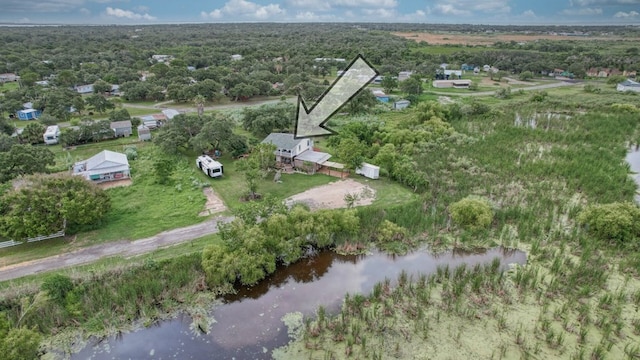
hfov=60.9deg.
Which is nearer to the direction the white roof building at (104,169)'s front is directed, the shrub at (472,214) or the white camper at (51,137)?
the shrub

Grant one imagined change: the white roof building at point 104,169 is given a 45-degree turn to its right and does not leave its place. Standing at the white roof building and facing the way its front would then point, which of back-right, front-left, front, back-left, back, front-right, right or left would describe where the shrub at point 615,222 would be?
left

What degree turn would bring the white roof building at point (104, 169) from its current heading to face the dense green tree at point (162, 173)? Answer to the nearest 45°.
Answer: approximately 45° to its left

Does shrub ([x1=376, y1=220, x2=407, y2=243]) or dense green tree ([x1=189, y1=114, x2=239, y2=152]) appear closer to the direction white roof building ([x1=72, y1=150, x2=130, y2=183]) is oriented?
the shrub

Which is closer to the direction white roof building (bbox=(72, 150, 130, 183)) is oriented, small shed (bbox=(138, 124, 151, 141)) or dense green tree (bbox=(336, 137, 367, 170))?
the dense green tree

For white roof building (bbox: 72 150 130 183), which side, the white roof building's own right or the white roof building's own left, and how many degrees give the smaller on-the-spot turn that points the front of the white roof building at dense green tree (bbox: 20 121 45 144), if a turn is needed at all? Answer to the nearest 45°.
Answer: approximately 180°

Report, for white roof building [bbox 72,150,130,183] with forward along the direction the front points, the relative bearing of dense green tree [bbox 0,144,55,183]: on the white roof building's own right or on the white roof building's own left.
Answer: on the white roof building's own right

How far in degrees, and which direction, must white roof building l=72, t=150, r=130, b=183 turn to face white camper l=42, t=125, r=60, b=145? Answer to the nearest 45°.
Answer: approximately 180°

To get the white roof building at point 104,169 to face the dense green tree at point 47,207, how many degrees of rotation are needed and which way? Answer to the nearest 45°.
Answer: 0° — it already faces it

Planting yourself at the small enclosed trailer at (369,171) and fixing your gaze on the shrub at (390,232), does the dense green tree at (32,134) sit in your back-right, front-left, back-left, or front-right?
back-right

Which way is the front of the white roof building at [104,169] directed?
toward the camera

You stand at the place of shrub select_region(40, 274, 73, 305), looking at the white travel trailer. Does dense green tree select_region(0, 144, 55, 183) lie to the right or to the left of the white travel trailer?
left

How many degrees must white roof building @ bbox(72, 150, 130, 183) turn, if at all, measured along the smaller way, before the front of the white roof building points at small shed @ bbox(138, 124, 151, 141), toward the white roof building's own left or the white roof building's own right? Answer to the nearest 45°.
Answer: approximately 180°

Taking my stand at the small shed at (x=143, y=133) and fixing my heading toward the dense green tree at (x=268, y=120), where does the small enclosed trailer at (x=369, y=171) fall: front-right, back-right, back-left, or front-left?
front-right

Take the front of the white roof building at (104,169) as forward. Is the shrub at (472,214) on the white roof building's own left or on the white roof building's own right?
on the white roof building's own left
